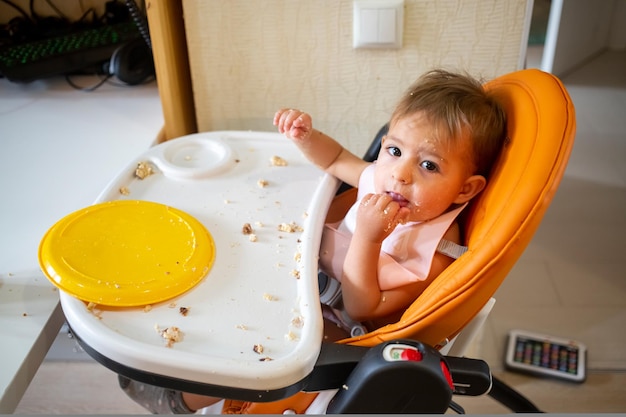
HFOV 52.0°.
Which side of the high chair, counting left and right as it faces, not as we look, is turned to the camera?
left

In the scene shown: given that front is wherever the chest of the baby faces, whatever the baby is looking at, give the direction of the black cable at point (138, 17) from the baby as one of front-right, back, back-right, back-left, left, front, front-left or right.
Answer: right

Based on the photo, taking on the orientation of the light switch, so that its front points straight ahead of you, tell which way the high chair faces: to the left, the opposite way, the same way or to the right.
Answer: to the right

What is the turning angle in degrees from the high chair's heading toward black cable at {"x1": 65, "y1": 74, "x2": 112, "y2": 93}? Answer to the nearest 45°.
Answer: approximately 45° to its right

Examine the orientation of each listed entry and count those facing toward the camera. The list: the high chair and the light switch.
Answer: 1

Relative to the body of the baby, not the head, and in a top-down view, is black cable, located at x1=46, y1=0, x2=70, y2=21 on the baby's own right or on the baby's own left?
on the baby's own right

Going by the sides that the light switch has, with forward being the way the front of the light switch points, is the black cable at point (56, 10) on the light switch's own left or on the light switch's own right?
on the light switch's own right

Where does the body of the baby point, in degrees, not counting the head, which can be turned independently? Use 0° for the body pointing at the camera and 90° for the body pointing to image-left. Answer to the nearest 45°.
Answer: approximately 45°

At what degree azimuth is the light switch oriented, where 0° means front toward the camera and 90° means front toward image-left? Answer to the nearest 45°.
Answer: approximately 0°
